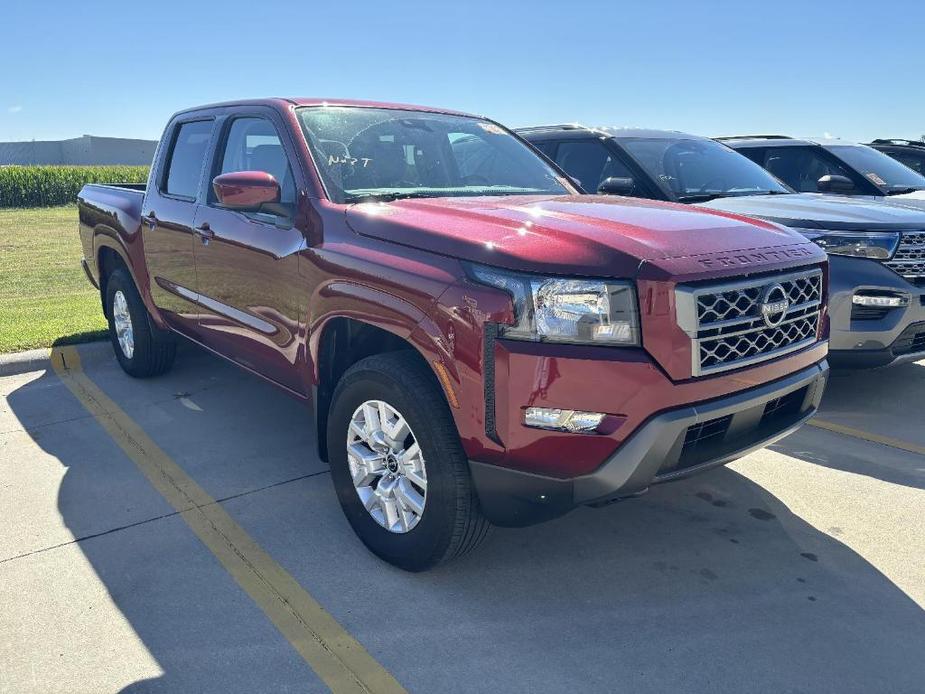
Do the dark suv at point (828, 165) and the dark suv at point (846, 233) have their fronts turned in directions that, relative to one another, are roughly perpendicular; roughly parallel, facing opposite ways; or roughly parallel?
roughly parallel

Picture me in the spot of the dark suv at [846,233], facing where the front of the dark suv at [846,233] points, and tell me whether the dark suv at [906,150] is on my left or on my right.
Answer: on my left

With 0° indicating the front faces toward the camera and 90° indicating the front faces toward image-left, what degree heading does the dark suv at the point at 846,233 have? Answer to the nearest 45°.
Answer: approximately 315°

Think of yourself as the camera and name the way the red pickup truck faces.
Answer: facing the viewer and to the right of the viewer

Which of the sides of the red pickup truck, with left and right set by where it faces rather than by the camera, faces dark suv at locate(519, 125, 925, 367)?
left

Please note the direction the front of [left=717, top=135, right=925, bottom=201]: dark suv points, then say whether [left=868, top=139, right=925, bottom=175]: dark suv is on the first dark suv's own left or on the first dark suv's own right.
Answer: on the first dark suv's own left

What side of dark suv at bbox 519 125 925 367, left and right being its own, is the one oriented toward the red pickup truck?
right

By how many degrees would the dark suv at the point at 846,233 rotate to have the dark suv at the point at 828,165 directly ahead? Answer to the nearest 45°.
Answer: approximately 135° to its left
